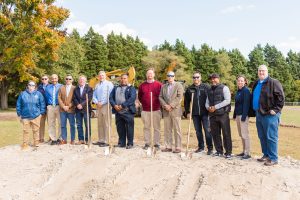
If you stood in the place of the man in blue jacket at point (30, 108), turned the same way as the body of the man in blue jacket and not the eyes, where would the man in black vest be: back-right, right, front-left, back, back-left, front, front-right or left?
front-left

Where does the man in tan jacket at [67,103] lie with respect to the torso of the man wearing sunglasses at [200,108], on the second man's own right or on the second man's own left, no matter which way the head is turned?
on the second man's own right

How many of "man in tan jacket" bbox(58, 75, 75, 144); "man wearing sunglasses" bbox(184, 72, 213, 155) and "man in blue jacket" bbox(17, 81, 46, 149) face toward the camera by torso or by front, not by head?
3

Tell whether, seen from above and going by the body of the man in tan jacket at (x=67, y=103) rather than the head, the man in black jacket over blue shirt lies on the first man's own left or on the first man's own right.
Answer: on the first man's own left

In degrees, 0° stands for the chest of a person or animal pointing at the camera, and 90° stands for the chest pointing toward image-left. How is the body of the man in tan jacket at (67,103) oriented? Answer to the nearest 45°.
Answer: approximately 0°

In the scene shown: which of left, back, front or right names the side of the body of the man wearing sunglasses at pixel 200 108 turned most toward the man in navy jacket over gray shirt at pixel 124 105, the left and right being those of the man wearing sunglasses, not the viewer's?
right

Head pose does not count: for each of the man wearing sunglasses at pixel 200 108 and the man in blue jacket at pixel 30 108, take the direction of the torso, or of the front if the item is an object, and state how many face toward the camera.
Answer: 2

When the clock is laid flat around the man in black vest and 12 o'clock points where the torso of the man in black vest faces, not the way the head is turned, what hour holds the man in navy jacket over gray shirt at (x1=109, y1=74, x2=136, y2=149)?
The man in navy jacket over gray shirt is roughly at 2 o'clock from the man in black vest.

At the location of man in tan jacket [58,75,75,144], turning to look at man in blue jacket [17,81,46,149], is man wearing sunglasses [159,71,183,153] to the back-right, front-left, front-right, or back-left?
back-left

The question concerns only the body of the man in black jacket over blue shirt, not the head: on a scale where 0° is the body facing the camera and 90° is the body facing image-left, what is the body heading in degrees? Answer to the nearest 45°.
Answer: approximately 45°

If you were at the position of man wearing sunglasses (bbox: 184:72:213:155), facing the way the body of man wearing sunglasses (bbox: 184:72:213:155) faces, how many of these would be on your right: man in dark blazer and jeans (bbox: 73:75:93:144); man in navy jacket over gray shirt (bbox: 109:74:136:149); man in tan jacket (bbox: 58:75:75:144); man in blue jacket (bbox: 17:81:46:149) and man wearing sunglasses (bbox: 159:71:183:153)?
5

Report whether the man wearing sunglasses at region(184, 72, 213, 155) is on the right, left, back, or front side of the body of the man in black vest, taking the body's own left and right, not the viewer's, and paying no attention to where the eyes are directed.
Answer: right
